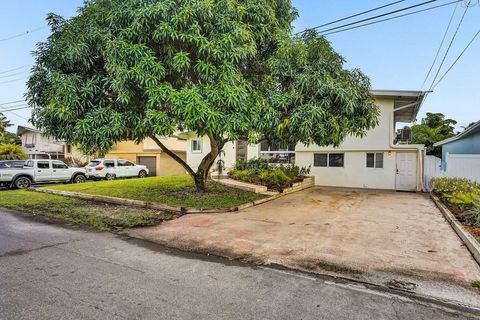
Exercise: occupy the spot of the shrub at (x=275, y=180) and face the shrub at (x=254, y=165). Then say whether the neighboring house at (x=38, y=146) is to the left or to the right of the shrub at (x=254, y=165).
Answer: left

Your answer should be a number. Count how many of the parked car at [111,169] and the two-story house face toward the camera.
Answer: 1

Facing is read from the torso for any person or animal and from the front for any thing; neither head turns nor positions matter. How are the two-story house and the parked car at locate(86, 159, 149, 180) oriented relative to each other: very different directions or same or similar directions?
very different directions

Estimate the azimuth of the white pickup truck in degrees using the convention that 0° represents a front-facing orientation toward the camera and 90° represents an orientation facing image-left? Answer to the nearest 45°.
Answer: approximately 225°

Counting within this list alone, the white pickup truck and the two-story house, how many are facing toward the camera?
1
